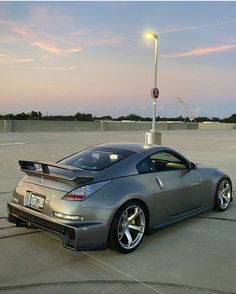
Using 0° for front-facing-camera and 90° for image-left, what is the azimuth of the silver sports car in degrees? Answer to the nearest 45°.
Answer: approximately 225°

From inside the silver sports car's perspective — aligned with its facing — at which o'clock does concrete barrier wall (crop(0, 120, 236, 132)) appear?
The concrete barrier wall is roughly at 10 o'clock from the silver sports car.
